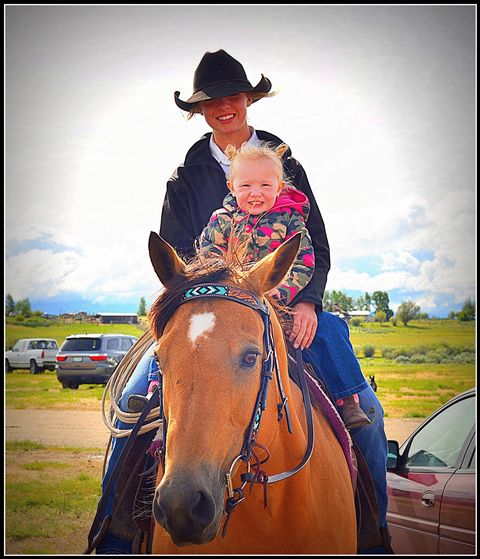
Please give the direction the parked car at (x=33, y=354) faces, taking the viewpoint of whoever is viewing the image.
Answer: facing away from the viewer and to the left of the viewer

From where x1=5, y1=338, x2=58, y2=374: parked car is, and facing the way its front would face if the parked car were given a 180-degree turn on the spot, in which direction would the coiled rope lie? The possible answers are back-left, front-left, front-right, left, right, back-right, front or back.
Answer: front-right

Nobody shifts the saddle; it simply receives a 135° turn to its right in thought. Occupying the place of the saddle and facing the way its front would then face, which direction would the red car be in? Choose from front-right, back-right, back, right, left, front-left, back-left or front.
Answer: right

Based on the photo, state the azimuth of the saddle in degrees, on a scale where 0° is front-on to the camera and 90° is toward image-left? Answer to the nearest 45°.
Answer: approximately 0°

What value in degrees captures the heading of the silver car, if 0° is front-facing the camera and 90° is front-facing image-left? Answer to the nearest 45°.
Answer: approximately 225°

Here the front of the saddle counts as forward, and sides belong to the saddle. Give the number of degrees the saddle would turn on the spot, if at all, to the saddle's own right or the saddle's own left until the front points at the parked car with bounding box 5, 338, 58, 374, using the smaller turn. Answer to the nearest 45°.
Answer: approximately 180°

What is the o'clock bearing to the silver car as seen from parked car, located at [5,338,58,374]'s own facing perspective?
The silver car is roughly at 7 o'clock from the parked car.

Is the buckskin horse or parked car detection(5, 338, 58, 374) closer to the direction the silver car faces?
the parked car

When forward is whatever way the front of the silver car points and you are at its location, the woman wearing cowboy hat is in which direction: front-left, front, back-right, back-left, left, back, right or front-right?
back-right
